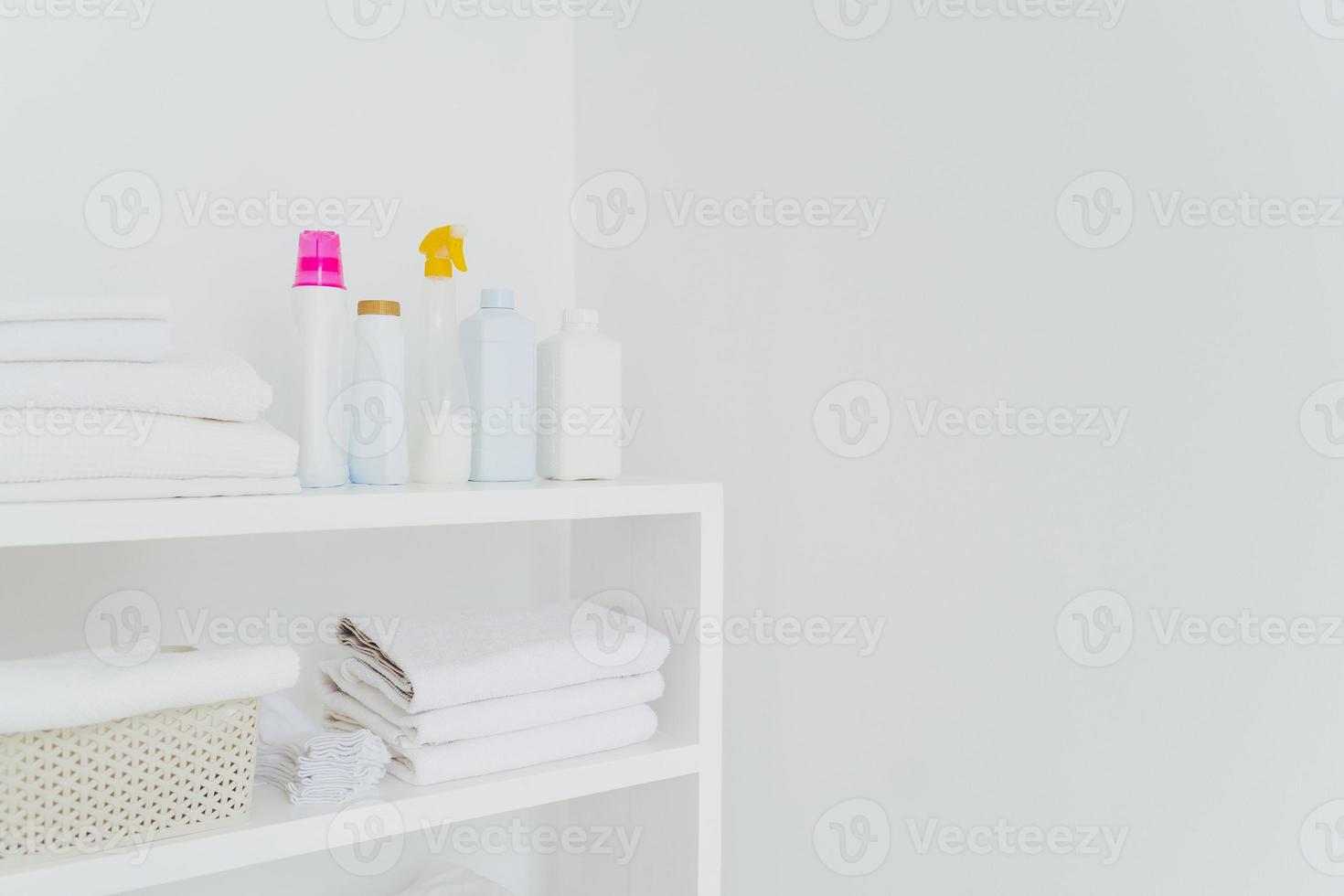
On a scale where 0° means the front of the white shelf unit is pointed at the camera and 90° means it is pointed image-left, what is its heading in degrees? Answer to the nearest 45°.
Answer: approximately 315°
